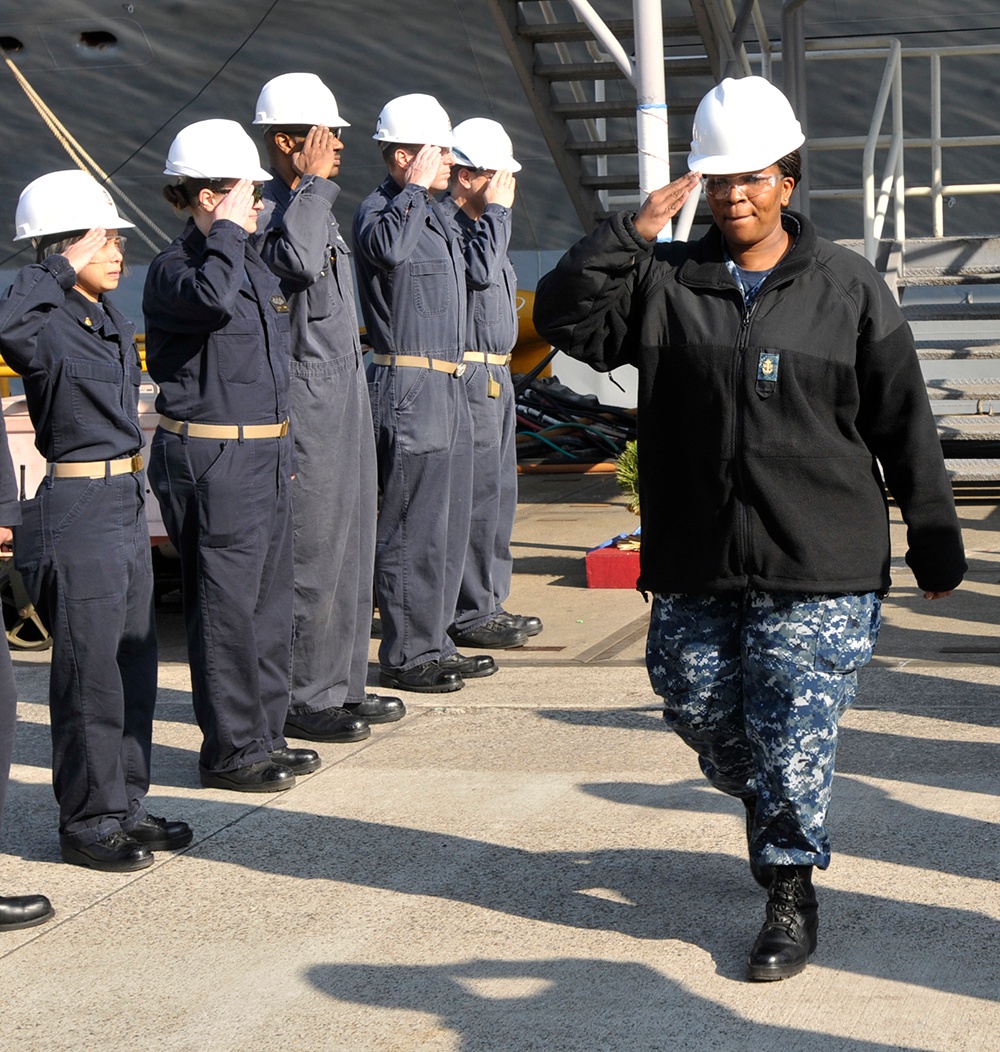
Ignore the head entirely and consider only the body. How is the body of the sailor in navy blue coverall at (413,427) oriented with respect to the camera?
to the viewer's right

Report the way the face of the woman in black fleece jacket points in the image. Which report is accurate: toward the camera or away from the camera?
toward the camera

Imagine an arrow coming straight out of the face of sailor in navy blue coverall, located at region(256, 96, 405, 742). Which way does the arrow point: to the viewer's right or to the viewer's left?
to the viewer's right

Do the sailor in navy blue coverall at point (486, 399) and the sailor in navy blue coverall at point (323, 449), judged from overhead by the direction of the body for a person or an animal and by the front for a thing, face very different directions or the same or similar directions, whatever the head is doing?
same or similar directions

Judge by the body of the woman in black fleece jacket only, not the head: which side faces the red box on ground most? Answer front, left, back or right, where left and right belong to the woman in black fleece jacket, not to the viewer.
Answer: back

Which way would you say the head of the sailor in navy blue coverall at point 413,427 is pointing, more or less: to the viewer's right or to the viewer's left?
to the viewer's right

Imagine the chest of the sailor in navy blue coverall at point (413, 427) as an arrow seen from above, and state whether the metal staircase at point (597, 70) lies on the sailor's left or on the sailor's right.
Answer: on the sailor's left

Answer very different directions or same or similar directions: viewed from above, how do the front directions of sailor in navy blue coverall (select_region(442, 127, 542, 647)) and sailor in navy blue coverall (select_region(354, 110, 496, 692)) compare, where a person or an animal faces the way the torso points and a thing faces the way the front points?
same or similar directions

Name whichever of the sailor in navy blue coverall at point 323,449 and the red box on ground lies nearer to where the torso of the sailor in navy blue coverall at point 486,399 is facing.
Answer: the red box on ground

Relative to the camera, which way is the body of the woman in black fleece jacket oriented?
toward the camera

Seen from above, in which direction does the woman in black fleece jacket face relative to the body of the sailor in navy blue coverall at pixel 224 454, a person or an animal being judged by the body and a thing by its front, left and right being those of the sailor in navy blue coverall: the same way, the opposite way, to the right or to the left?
to the right

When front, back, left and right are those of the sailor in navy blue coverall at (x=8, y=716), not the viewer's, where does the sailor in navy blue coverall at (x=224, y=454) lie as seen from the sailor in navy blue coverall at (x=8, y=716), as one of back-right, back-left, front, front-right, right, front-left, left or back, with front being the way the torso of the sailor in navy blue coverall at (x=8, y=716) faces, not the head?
front-left

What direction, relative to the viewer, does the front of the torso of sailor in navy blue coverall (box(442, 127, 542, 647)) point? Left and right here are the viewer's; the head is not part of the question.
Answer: facing to the right of the viewer

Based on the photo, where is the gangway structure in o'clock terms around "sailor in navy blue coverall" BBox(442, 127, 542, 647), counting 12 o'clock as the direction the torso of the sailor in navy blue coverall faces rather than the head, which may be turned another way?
The gangway structure is roughly at 10 o'clock from the sailor in navy blue coverall.

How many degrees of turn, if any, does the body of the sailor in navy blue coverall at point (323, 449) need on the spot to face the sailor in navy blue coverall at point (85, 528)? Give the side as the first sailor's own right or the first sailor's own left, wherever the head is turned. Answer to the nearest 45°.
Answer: approximately 135° to the first sailor's own right

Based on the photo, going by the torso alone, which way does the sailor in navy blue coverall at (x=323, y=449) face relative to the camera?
to the viewer's right

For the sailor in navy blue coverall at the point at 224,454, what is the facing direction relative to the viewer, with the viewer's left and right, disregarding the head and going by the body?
facing to the right of the viewer

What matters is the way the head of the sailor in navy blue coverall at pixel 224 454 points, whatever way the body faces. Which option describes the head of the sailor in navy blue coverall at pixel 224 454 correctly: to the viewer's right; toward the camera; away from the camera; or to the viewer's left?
to the viewer's right

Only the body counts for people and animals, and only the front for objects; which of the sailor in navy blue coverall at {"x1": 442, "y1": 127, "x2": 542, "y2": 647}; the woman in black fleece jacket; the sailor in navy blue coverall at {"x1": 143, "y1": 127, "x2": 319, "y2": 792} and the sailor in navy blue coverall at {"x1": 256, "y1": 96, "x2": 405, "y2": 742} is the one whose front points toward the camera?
the woman in black fleece jacket

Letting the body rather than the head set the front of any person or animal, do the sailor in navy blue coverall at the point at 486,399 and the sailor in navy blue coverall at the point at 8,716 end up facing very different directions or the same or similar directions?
same or similar directions
